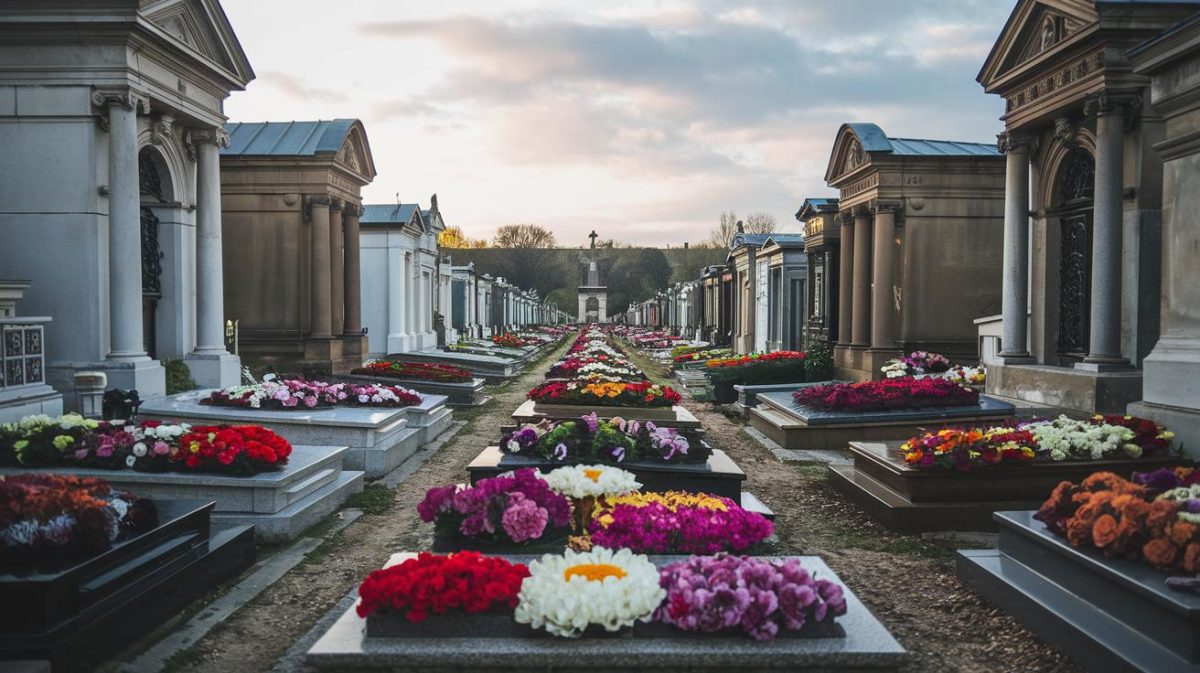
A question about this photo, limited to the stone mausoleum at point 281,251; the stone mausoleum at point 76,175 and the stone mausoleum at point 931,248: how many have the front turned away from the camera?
0

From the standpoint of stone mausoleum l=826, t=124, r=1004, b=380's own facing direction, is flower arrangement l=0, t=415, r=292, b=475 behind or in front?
in front

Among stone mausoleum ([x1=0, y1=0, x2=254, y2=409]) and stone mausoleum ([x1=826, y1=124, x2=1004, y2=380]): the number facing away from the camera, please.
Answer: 0

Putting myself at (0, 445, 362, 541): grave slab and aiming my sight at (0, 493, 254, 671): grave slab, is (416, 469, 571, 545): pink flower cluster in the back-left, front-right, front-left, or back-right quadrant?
front-left

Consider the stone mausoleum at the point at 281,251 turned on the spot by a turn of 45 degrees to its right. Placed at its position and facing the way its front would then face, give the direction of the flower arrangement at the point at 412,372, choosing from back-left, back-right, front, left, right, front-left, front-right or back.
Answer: front-left

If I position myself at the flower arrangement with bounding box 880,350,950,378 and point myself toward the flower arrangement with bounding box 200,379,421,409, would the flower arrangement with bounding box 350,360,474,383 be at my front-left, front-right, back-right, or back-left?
front-right

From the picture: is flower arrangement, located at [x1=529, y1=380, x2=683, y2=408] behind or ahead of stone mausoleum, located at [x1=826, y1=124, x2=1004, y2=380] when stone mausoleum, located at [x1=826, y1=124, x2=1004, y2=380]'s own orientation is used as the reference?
ahead

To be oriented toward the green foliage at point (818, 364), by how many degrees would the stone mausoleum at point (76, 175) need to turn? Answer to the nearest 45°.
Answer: approximately 45° to its left

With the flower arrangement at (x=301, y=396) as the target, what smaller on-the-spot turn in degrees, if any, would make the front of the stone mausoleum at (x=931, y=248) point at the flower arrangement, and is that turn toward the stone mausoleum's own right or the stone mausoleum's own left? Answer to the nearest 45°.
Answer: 0° — it already faces it

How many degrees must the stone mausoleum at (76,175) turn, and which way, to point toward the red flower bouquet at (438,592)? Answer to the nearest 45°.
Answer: approximately 45° to its right

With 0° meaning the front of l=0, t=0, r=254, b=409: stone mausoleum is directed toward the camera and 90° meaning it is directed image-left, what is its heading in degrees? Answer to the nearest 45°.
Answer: approximately 315°

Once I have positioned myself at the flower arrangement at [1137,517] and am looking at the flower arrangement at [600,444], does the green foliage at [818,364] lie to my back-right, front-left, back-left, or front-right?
front-right

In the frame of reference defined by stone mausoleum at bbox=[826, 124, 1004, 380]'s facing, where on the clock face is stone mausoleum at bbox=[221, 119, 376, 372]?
stone mausoleum at bbox=[221, 119, 376, 372] is roughly at 1 o'clock from stone mausoleum at bbox=[826, 124, 1004, 380].

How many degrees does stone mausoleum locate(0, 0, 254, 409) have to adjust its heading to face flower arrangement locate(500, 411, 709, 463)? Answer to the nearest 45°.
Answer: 0° — it already faces it

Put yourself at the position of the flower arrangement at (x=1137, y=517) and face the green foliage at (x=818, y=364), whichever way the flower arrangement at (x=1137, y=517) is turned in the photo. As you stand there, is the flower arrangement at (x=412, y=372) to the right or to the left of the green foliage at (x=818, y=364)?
left

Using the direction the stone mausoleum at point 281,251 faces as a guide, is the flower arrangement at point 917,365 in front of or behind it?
in front

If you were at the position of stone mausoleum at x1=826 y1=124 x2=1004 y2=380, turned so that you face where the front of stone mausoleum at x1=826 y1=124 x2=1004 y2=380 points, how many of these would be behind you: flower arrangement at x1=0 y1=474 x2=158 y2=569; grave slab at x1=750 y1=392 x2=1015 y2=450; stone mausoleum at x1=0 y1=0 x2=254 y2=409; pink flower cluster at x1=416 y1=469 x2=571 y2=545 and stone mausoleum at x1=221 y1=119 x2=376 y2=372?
0

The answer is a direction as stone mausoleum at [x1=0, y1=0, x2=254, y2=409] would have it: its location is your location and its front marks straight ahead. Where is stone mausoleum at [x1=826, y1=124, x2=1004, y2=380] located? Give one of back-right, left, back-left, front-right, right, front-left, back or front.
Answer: front-left

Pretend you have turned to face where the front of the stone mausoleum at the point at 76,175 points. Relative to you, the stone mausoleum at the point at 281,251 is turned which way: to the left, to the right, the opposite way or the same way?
the same way

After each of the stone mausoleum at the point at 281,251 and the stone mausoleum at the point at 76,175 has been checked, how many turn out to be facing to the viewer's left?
0
